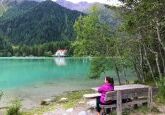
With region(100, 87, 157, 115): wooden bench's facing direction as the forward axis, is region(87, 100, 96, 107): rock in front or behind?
in front

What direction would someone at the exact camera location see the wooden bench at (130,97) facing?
facing away from the viewer and to the left of the viewer
